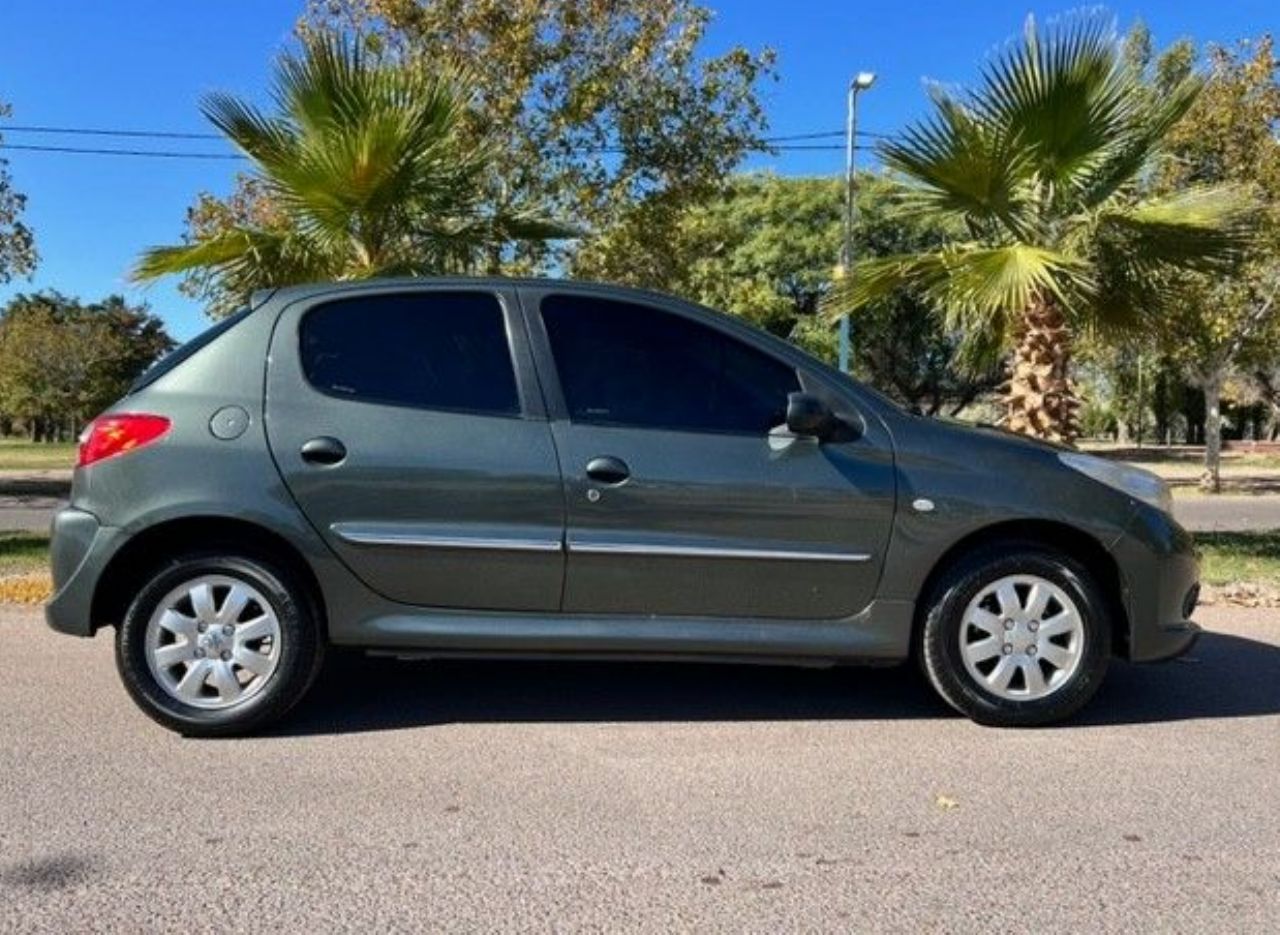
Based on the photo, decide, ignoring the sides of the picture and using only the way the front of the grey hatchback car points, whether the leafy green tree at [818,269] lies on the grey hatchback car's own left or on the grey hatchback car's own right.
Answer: on the grey hatchback car's own left

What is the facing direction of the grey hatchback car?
to the viewer's right

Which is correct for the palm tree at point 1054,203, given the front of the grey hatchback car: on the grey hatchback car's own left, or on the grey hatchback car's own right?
on the grey hatchback car's own left

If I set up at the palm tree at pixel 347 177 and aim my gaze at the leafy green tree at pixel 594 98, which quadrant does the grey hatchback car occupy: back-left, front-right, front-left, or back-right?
back-right

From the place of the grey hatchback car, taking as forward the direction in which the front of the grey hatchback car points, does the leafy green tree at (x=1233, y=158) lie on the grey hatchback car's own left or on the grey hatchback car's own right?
on the grey hatchback car's own left

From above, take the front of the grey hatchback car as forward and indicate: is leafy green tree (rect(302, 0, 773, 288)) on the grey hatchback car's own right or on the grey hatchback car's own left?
on the grey hatchback car's own left
